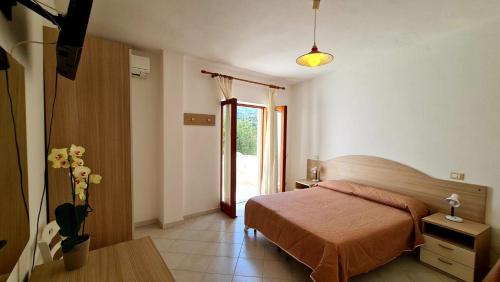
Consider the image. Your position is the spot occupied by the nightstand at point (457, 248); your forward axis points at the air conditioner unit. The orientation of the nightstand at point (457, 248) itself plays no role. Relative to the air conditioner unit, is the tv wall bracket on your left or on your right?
left

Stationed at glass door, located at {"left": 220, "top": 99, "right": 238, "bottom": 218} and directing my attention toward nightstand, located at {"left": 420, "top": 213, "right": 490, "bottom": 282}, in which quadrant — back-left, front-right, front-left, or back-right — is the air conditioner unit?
back-right

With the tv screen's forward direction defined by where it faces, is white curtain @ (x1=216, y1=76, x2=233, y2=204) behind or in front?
in front

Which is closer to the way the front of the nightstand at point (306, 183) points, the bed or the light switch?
the bed

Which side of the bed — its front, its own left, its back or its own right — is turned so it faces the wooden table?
front

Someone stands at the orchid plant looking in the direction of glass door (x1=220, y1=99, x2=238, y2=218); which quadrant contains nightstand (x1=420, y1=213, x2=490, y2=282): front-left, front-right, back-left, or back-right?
front-right

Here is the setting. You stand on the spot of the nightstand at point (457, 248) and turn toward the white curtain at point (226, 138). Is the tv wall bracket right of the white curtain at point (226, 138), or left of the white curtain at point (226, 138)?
left

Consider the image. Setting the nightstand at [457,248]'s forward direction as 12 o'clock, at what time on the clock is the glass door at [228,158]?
The glass door is roughly at 1 o'clock from the nightstand.

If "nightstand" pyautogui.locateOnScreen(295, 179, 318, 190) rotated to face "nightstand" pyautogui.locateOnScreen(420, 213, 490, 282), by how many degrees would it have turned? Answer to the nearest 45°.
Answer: approximately 90° to its left

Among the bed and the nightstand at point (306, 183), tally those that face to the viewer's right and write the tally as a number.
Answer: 0

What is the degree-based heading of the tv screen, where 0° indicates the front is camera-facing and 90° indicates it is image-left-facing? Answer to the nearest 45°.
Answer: approximately 225°

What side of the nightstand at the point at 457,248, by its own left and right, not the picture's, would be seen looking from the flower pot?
front

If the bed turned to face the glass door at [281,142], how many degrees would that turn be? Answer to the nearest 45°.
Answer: approximately 90° to its right

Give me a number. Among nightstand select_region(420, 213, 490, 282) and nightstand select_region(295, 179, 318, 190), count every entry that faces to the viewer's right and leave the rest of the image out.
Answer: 0

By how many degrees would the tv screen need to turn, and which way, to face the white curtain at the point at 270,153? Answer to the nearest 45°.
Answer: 0° — it already faces it

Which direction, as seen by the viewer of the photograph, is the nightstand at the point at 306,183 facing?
facing the viewer and to the left of the viewer

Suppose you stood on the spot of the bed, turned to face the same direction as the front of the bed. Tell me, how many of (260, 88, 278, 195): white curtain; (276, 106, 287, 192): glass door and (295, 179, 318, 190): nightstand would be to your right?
3
